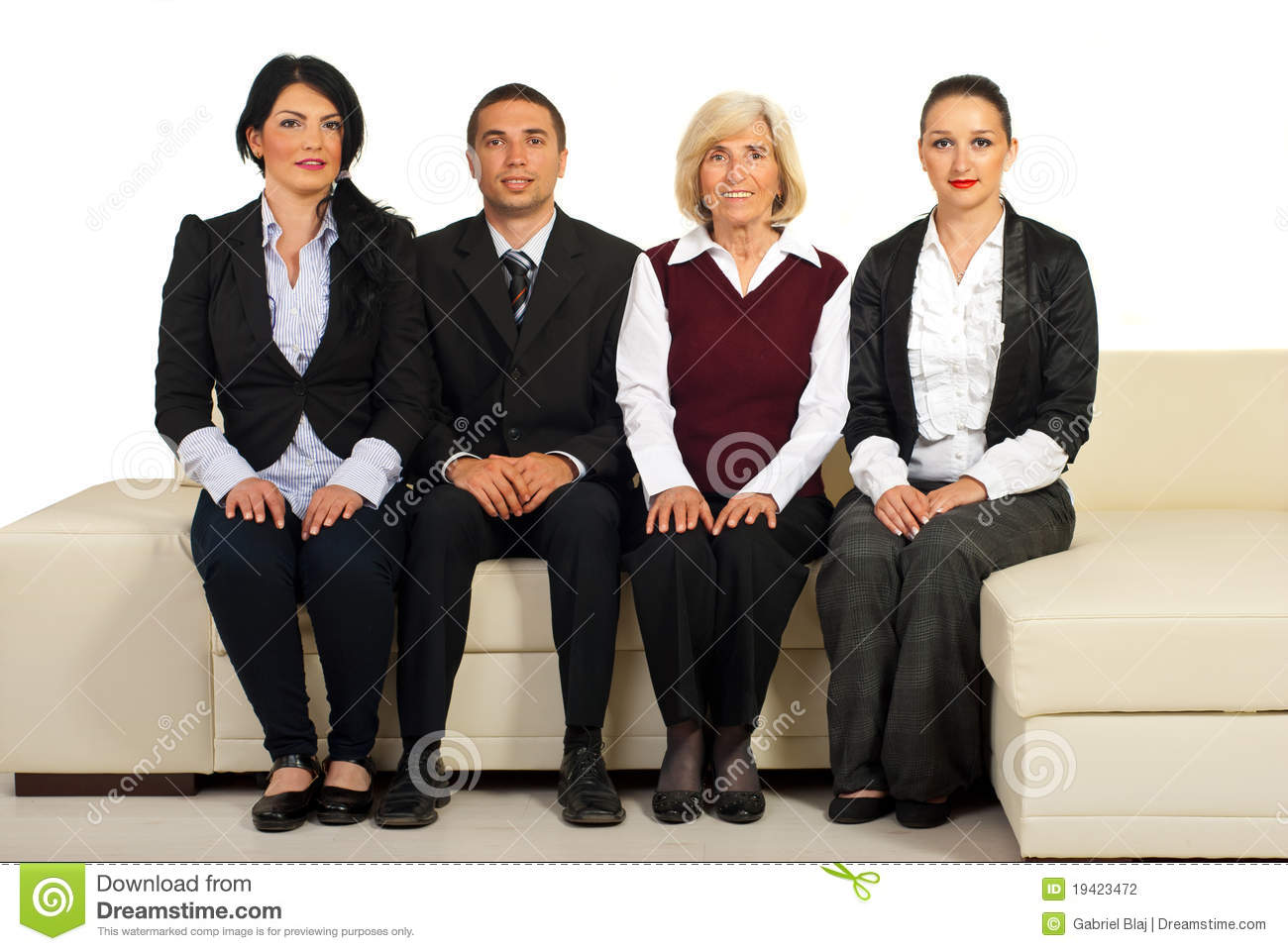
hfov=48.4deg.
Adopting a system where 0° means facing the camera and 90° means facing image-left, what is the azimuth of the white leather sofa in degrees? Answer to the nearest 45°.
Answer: approximately 0°

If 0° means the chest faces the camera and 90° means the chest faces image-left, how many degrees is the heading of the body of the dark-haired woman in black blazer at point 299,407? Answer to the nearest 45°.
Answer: approximately 0°

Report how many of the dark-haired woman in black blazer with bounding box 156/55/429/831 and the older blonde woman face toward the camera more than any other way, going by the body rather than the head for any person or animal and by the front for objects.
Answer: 2
